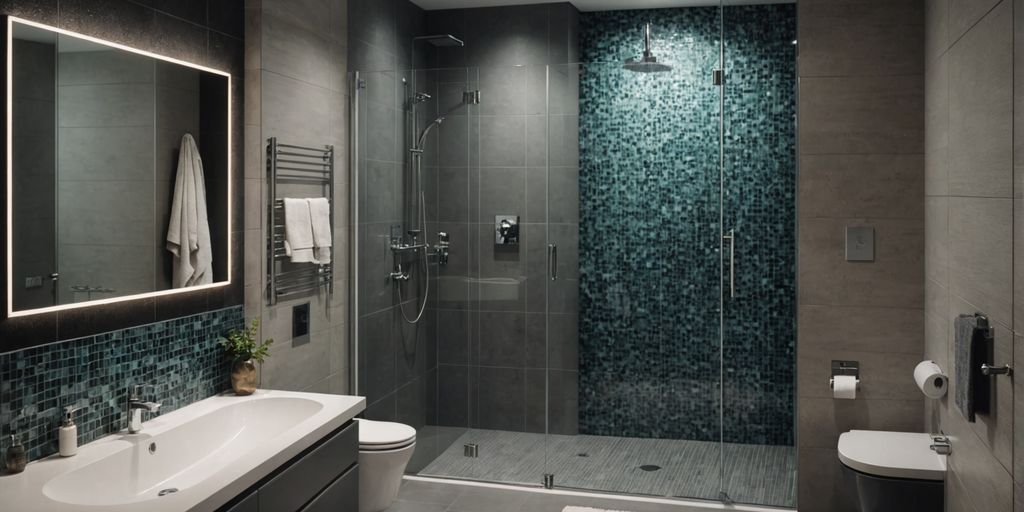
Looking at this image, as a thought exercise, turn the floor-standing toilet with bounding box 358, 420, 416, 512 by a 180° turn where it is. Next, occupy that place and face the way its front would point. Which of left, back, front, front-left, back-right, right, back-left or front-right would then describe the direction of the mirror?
front-left

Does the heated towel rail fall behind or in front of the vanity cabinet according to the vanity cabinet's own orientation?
behind

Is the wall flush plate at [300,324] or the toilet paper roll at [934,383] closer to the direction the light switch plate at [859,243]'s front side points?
the toilet paper roll

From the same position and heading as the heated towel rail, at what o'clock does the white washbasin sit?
The white washbasin is roughly at 2 o'clock from the heated towel rail.

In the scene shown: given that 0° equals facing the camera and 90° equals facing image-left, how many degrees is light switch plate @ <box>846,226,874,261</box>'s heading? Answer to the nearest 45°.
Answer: approximately 0°

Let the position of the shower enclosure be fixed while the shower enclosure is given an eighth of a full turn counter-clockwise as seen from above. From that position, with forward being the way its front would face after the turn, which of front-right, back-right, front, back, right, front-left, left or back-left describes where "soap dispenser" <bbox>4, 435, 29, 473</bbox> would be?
right

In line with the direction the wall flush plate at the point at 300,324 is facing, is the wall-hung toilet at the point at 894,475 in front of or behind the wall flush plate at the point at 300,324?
in front
